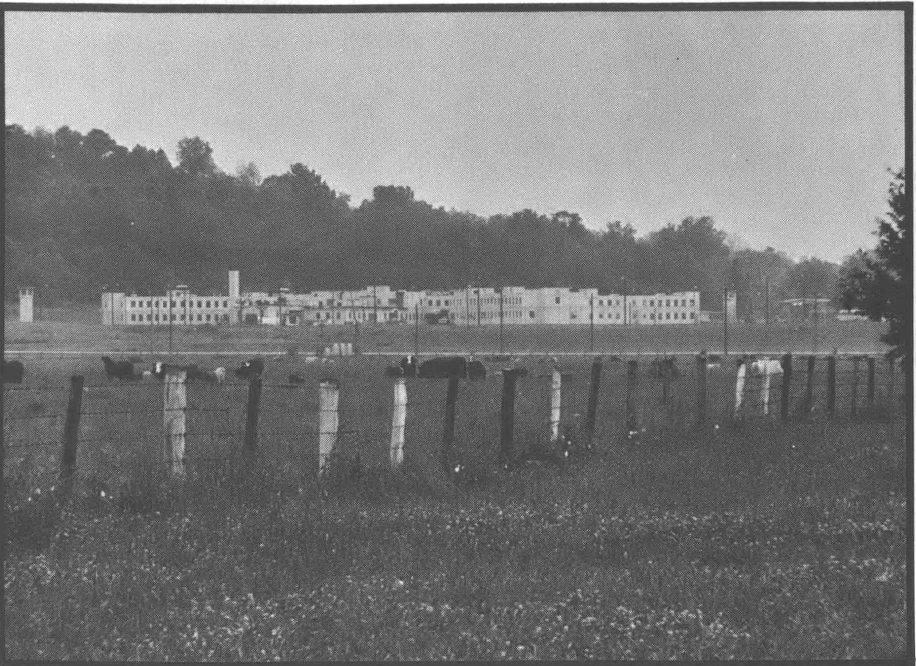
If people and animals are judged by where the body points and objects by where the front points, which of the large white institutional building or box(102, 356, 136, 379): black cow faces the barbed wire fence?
the large white institutional building

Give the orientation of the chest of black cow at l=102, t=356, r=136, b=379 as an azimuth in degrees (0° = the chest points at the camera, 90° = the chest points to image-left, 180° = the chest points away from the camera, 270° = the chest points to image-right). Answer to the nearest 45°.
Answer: approximately 90°

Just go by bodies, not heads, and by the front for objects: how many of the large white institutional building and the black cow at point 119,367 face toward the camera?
1

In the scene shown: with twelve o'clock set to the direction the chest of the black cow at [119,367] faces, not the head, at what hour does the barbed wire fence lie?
The barbed wire fence is roughly at 8 o'clock from the black cow.

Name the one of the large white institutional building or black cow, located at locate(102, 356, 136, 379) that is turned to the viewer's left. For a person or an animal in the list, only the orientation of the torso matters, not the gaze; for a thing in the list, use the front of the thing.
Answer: the black cow

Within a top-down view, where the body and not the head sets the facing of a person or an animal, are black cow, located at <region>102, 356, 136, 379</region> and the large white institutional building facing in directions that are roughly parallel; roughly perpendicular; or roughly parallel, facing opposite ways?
roughly perpendicular

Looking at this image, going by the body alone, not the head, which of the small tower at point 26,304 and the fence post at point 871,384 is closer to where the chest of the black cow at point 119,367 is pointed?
the small tower
